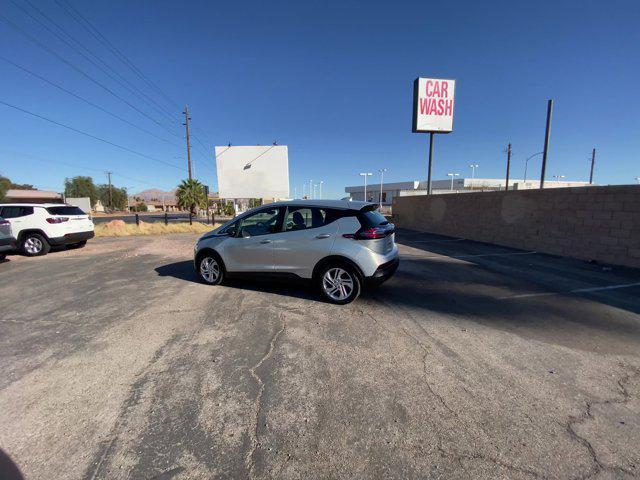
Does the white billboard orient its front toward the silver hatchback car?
yes

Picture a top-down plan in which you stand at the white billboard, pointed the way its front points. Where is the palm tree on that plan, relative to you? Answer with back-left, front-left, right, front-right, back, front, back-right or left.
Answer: back-right

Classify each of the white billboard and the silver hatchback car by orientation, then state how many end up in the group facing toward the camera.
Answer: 1

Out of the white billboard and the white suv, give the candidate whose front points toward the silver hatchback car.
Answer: the white billboard

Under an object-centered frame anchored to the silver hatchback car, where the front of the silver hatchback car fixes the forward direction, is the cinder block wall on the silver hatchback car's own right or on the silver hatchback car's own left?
on the silver hatchback car's own right

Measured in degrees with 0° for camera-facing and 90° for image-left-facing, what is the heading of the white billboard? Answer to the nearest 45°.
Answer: approximately 0°

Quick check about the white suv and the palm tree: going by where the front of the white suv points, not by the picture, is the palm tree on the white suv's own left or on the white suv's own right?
on the white suv's own right

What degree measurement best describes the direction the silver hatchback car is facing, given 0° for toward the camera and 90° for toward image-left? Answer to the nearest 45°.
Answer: approximately 135°
